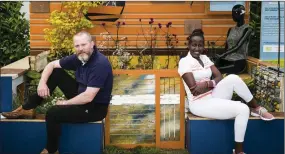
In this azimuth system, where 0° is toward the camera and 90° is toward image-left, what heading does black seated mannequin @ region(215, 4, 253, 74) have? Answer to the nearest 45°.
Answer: approximately 45°

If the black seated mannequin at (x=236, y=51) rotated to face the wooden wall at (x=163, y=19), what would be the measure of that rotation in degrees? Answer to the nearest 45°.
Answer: approximately 90° to its right

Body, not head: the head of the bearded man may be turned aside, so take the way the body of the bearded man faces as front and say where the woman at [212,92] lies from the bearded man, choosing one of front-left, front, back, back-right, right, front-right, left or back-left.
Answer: back-left

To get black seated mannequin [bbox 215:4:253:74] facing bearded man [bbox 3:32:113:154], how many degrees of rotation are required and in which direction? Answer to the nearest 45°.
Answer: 0° — it already faces them

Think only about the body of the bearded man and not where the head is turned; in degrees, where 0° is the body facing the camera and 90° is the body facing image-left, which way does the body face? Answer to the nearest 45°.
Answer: approximately 45°

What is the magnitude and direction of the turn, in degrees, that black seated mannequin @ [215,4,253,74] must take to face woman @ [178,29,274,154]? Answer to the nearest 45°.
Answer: approximately 45° to its left

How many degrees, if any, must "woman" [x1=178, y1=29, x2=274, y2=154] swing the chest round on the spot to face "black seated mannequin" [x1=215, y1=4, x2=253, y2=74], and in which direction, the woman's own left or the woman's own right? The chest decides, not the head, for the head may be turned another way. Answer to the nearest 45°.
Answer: approximately 135° to the woman's own left

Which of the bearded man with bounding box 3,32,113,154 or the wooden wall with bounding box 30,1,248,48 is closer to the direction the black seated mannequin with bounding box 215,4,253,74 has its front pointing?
the bearded man

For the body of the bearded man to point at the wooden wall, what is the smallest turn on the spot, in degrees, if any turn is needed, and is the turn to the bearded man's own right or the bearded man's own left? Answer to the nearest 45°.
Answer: approximately 180°

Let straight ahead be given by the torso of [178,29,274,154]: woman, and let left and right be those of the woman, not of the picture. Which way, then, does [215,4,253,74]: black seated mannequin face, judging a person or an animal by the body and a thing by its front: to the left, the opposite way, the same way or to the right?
to the right
